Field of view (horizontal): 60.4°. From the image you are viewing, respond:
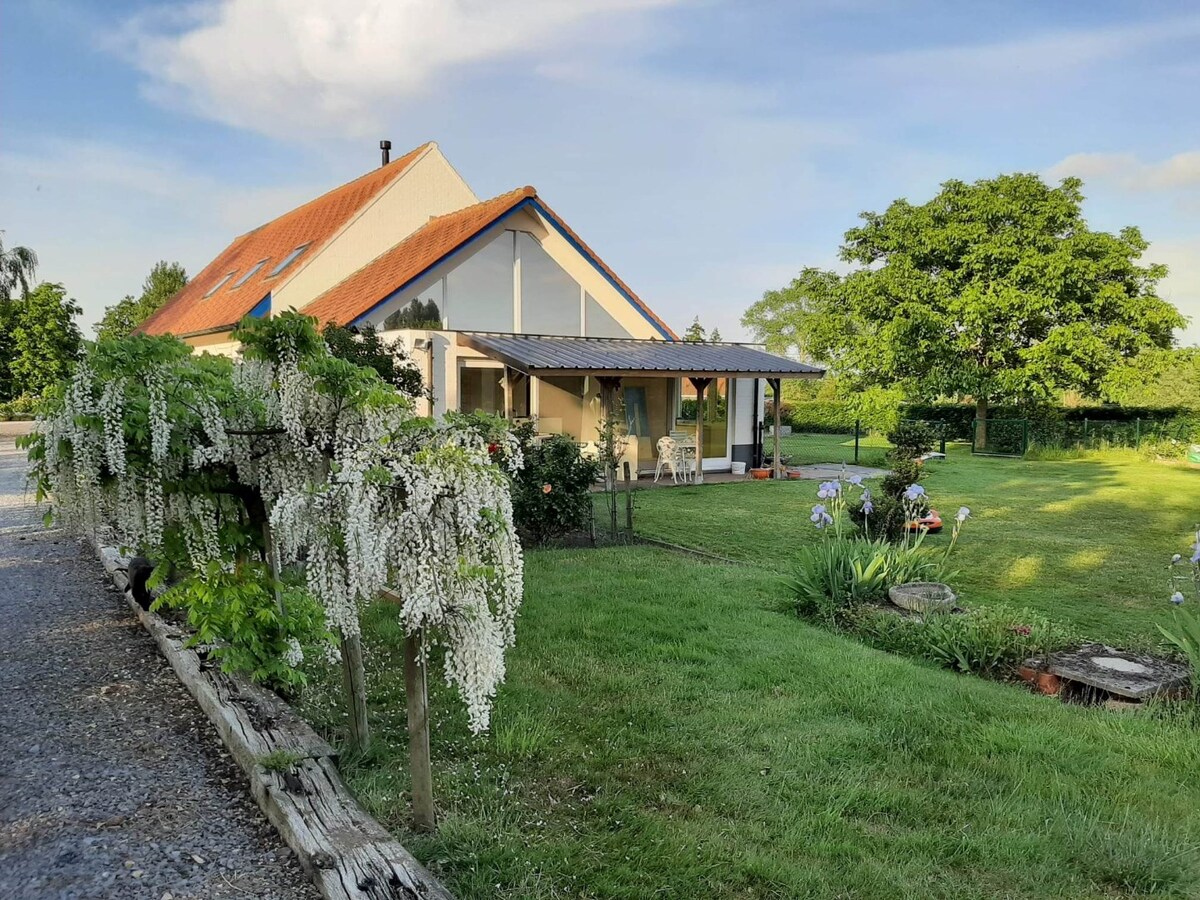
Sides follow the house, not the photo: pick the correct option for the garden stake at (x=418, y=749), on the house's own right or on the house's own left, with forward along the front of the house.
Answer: on the house's own right

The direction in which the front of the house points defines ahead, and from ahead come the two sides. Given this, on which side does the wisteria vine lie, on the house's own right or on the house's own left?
on the house's own right

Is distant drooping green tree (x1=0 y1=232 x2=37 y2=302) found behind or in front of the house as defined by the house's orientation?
behind

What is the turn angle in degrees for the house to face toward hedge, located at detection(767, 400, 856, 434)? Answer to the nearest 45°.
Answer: approximately 90° to its left

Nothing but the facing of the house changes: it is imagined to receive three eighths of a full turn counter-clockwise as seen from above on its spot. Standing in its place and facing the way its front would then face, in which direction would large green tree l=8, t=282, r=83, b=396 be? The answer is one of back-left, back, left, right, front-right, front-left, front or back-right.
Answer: front-left

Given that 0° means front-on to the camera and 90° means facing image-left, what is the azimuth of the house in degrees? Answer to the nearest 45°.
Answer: approximately 315°

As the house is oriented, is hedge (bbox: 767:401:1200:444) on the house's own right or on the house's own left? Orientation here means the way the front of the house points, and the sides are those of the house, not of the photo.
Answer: on the house's own left

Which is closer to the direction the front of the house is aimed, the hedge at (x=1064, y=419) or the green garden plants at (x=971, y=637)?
the green garden plants

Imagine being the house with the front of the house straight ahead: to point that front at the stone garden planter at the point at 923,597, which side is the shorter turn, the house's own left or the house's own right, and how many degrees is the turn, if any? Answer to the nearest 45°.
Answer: approximately 45° to the house's own right

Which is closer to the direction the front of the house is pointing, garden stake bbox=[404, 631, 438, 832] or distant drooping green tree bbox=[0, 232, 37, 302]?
the garden stake
